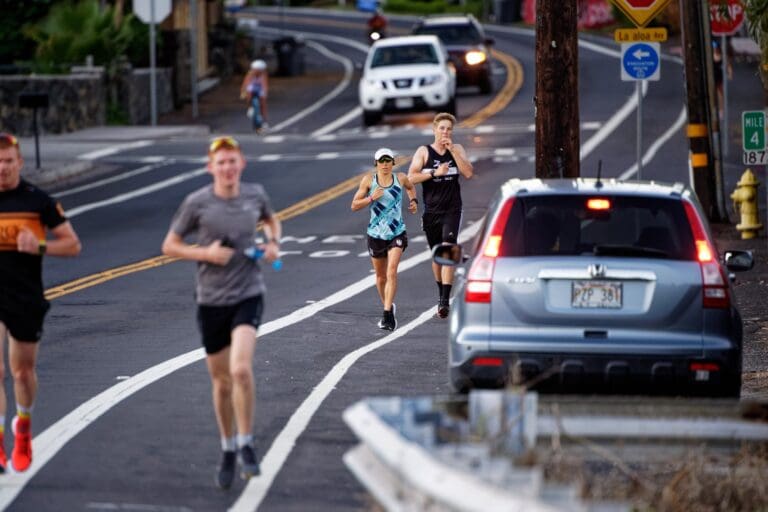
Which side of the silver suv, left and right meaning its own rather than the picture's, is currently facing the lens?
back

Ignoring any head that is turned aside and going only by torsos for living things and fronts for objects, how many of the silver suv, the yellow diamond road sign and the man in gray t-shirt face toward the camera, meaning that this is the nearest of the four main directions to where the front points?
2

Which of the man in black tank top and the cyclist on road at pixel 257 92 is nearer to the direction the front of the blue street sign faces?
the man in black tank top

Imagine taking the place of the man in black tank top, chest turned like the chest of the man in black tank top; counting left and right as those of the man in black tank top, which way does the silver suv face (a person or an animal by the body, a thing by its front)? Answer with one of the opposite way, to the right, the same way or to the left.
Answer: the opposite way
